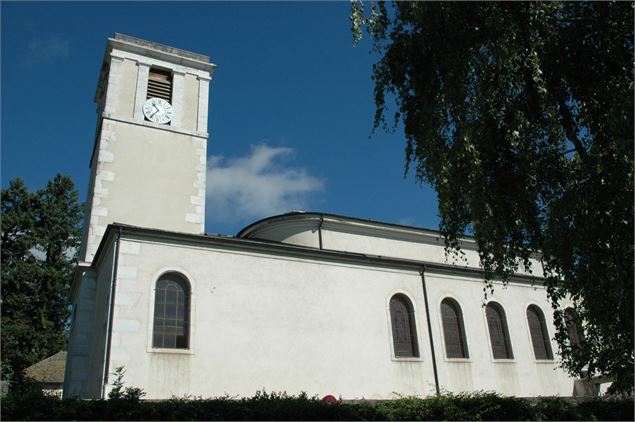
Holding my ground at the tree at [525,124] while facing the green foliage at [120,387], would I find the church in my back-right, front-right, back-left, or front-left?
front-right

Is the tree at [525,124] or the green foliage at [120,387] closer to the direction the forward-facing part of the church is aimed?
the green foliage

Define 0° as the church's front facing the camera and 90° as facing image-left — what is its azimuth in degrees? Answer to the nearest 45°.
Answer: approximately 45°

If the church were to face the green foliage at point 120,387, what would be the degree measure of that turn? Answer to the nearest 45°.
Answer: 0° — it already faces it

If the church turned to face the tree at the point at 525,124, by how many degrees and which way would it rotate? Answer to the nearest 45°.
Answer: approximately 90° to its left
